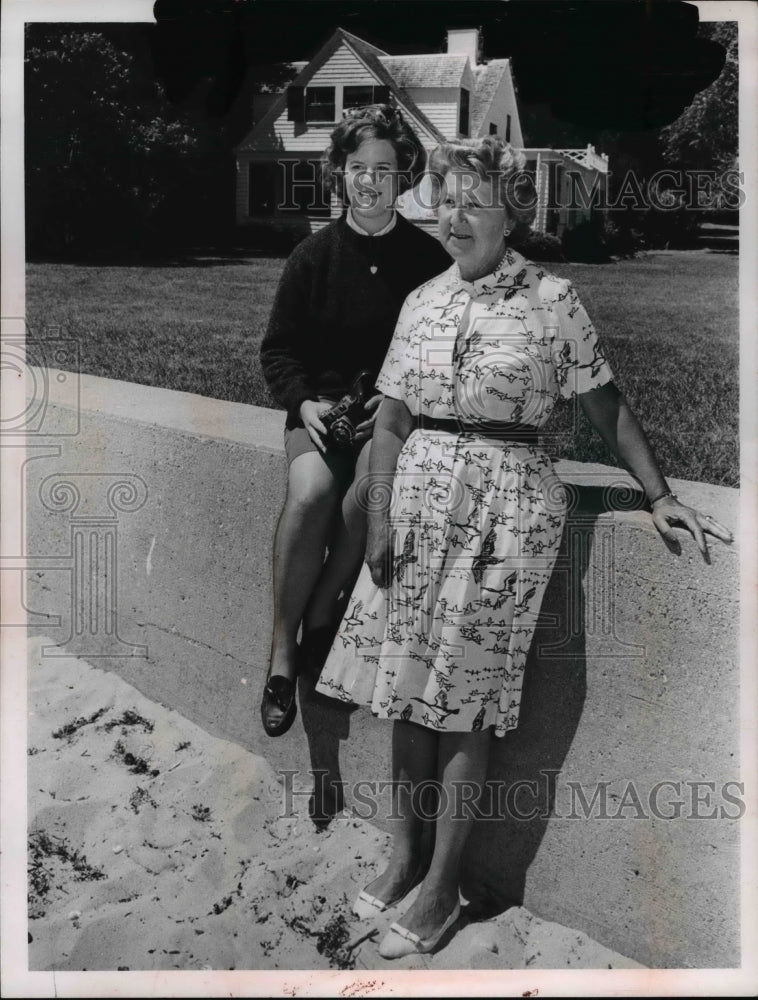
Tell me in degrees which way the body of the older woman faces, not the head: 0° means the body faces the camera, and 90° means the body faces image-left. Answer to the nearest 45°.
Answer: approximately 45°

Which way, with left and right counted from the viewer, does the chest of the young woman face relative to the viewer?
facing the viewer

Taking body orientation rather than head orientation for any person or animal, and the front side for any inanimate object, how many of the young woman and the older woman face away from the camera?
0
